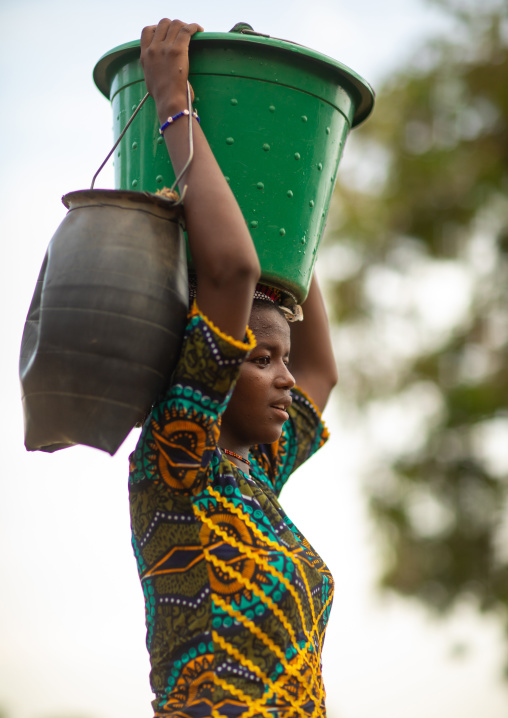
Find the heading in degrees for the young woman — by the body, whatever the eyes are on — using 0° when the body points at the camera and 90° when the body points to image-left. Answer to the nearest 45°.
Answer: approximately 315°

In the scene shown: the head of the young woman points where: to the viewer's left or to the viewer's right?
to the viewer's right
